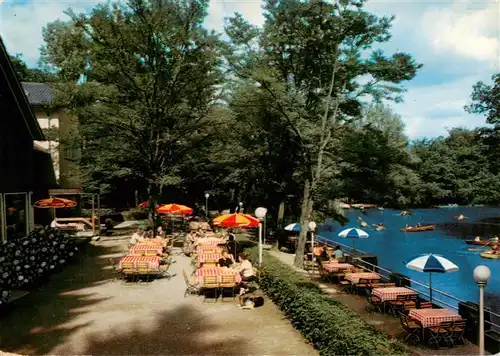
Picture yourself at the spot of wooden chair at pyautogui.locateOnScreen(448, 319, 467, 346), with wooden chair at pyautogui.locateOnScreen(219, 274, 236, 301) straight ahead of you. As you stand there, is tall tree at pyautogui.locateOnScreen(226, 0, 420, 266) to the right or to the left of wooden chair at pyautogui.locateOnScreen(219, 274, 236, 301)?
right

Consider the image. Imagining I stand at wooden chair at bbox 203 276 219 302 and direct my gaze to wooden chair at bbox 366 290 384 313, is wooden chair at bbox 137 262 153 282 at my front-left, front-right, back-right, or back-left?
back-left

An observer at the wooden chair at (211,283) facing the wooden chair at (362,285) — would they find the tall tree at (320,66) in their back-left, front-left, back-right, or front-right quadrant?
front-left

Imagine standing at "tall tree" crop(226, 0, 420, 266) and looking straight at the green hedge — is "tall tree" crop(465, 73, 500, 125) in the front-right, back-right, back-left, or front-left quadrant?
back-left
